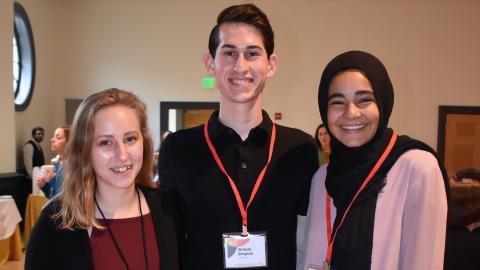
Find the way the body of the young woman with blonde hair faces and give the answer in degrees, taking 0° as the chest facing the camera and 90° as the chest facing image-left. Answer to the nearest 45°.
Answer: approximately 315°

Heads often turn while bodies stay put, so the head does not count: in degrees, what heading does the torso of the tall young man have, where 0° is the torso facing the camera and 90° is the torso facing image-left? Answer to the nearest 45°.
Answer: approximately 0°

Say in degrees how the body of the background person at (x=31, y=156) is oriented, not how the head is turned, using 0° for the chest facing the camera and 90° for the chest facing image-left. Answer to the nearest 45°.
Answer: approximately 315°

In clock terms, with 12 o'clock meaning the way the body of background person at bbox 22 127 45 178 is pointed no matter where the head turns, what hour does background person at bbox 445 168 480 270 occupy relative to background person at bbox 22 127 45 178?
background person at bbox 445 168 480 270 is roughly at 1 o'clock from background person at bbox 22 127 45 178.

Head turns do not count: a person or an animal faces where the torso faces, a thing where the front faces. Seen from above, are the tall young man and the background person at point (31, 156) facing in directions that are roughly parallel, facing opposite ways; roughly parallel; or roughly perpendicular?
roughly perpendicular
